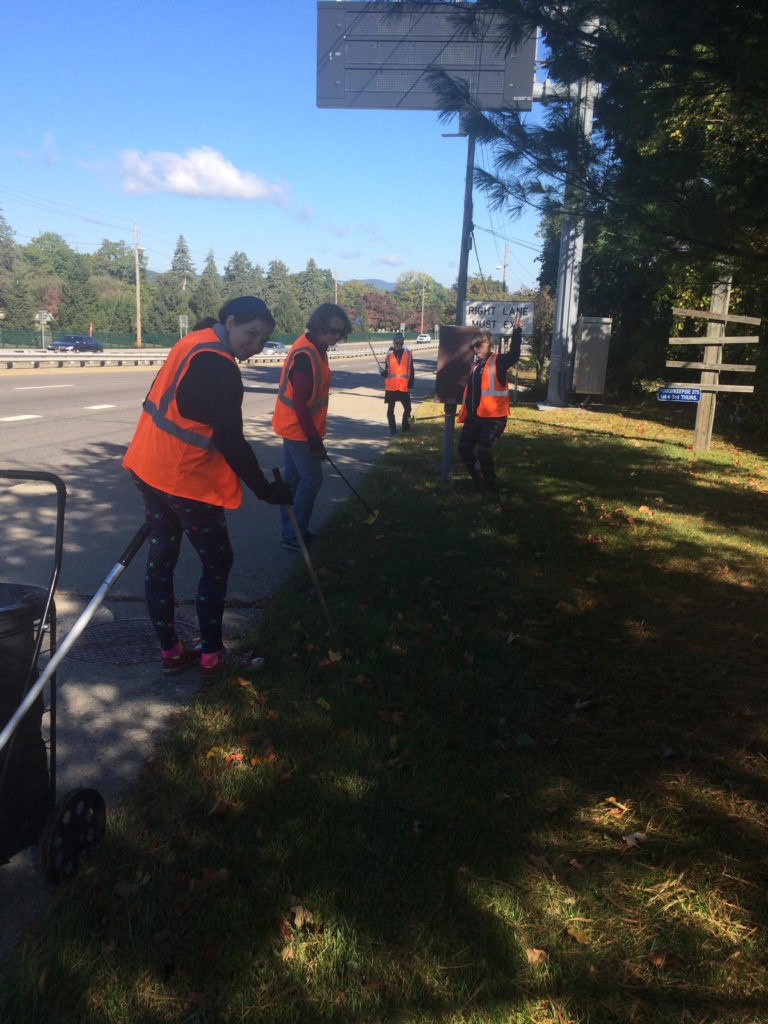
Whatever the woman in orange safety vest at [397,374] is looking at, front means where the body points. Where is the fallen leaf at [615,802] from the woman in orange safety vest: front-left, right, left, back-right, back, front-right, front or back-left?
front

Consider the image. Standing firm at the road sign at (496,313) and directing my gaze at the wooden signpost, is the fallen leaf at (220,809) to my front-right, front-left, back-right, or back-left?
front-right

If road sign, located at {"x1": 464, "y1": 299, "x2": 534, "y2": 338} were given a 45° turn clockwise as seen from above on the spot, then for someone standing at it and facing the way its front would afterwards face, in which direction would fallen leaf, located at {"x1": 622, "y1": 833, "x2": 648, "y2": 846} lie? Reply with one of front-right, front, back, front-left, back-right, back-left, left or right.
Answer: front-left

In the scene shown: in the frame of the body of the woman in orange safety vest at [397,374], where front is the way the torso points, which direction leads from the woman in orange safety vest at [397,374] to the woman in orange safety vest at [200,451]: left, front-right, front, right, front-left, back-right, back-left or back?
front

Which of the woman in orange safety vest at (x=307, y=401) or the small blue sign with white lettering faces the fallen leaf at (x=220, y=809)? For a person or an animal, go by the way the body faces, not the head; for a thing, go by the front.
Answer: the small blue sign with white lettering

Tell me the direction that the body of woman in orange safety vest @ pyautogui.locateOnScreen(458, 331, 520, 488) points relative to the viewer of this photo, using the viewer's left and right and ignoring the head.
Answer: facing the viewer and to the left of the viewer

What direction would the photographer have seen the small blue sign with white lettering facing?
facing the viewer

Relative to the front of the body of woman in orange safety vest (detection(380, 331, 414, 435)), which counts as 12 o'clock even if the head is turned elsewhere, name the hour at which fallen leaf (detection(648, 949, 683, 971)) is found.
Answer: The fallen leaf is roughly at 12 o'clock from the woman in orange safety vest.

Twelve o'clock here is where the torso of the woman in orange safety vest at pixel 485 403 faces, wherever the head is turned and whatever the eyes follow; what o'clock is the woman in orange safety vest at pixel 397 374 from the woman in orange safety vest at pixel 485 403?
the woman in orange safety vest at pixel 397 374 is roughly at 4 o'clock from the woman in orange safety vest at pixel 485 403.

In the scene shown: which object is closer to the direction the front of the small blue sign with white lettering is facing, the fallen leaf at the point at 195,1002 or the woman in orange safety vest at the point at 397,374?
the fallen leaf

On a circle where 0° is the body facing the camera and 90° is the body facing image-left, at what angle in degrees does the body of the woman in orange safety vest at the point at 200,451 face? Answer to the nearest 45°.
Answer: approximately 270°

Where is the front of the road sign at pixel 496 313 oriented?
toward the camera

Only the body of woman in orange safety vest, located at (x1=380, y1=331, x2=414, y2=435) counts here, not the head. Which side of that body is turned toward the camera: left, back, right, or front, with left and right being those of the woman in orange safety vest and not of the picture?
front

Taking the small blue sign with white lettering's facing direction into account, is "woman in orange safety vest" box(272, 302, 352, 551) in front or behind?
in front
